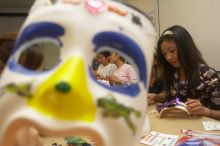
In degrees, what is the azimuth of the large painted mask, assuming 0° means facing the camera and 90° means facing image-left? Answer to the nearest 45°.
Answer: approximately 0°

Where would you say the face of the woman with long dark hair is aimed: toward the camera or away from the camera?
toward the camera

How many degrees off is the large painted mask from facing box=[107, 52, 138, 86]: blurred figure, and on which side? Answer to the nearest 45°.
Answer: approximately 180°

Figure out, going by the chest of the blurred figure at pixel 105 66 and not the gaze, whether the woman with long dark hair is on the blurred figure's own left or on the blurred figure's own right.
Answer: on the blurred figure's own left

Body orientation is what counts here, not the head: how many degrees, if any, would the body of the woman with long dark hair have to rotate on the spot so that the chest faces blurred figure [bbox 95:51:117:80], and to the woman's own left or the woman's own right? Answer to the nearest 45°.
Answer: approximately 90° to the woman's own right

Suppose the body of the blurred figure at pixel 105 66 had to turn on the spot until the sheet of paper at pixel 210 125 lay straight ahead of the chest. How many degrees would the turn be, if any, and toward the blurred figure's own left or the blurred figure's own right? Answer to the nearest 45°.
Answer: approximately 90° to the blurred figure's own left

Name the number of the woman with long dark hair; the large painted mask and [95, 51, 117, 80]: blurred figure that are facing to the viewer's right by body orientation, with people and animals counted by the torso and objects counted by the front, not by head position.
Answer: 0

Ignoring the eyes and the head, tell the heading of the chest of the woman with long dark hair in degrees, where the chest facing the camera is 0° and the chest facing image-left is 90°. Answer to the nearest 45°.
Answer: approximately 45°

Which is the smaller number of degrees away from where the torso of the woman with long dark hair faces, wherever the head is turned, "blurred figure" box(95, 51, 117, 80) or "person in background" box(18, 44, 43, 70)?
the person in background

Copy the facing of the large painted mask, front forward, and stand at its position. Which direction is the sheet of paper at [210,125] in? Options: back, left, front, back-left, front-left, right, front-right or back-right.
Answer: back-left

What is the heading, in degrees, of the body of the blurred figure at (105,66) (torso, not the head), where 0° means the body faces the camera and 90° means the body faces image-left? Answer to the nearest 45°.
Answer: approximately 45°

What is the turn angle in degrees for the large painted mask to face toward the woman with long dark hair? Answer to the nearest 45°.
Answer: approximately 135° to its left
